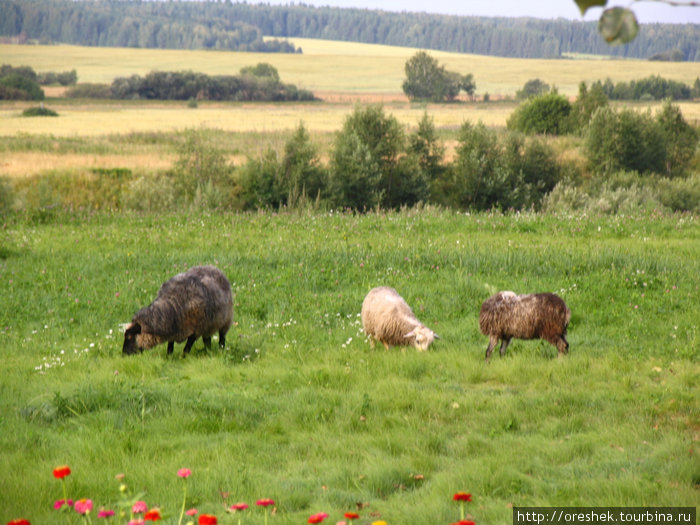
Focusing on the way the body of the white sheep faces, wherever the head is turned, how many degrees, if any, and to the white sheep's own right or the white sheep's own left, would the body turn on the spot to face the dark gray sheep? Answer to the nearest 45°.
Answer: approximately 135° to the white sheep's own right

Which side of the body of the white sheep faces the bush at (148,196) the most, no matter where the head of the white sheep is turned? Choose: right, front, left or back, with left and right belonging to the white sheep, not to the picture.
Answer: back

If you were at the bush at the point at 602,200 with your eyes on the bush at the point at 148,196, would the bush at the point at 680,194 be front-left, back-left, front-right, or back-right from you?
back-right

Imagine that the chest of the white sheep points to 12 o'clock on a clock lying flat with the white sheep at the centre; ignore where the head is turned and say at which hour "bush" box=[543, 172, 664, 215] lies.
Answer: The bush is roughly at 8 o'clock from the white sheep.

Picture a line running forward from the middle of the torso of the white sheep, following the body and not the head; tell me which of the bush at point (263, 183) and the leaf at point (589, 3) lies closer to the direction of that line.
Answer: the leaf

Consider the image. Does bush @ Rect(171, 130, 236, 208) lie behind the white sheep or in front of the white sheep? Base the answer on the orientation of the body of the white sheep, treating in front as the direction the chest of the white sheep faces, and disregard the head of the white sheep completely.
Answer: behind

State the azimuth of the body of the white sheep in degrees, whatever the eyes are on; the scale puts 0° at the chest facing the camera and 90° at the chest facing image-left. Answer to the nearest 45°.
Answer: approximately 315°

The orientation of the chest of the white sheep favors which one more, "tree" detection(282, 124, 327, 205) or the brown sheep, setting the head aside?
the brown sheep

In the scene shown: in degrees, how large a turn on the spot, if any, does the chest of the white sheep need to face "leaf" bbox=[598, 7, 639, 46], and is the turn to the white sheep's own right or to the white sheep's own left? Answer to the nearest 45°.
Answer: approximately 45° to the white sheep's own right

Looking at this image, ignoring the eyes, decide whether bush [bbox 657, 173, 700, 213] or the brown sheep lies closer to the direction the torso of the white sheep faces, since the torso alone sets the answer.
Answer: the brown sheep

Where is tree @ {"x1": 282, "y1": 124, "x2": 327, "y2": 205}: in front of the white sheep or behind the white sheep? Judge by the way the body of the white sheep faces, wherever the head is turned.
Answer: behind
